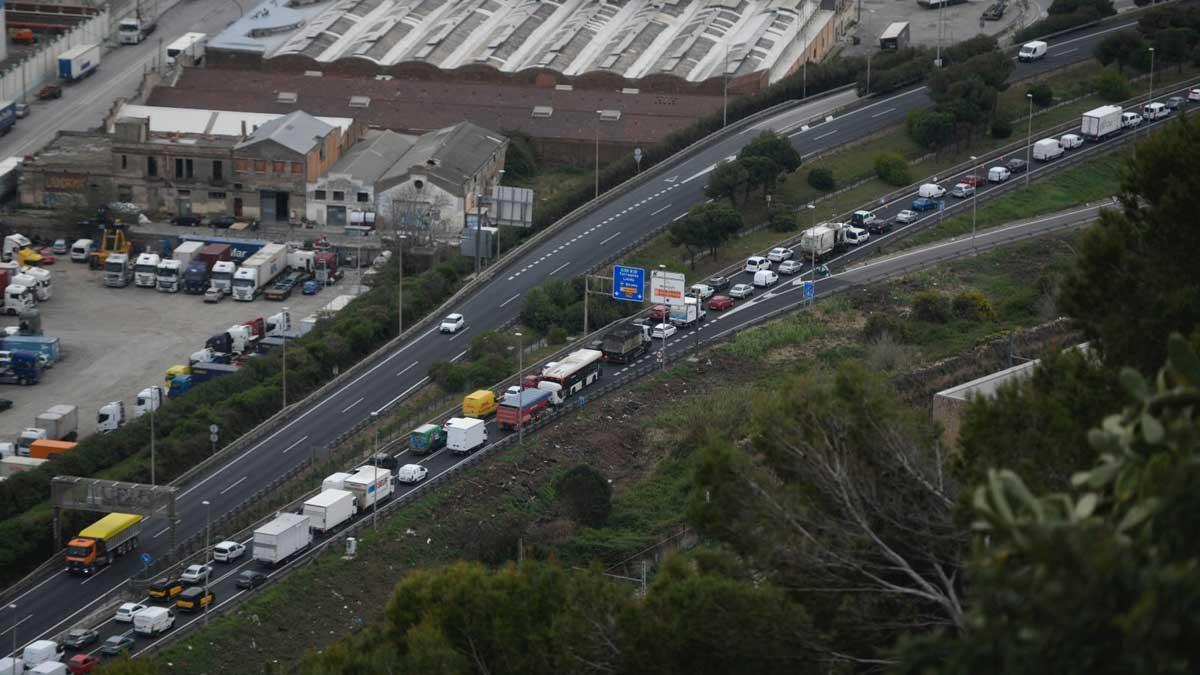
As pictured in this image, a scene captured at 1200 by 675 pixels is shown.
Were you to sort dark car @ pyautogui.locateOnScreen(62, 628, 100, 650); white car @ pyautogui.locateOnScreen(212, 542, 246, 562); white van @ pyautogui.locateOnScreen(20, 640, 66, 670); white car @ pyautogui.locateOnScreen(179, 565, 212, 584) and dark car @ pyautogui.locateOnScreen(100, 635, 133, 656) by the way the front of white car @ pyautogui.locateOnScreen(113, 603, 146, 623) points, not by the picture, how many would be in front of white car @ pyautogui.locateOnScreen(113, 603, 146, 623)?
2

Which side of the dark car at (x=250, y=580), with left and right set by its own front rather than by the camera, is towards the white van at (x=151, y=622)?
back

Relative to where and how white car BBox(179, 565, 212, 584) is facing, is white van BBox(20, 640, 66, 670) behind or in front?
behind

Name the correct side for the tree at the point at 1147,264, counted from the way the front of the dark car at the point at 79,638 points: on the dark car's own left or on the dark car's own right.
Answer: on the dark car's own right

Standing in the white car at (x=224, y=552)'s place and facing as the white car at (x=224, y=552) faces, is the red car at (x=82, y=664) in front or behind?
behind

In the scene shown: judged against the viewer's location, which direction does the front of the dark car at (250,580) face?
facing away from the viewer and to the right of the viewer

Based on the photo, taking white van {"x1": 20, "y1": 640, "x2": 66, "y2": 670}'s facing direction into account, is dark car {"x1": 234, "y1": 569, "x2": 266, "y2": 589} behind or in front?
in front

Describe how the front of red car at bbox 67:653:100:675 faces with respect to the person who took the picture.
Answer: facing away from the viewer and to the right of the viewer

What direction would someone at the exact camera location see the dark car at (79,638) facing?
facing away from the viewer and to the right of the viewer

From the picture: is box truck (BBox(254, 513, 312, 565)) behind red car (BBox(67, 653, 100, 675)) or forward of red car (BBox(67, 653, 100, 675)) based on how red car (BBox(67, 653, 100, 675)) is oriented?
forward

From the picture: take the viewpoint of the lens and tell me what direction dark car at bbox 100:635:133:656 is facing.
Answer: facing away from the viewer and to the right of the viewer

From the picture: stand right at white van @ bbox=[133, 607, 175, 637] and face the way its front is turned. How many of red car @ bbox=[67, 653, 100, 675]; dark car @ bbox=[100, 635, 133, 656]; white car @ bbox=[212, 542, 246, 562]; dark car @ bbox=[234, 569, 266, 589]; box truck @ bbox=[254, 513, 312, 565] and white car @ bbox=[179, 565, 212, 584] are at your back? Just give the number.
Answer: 2

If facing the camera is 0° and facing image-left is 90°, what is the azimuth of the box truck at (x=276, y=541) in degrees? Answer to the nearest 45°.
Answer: approximately 225°

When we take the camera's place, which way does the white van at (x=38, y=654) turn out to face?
facing away from the viewer and to the right of the viewer

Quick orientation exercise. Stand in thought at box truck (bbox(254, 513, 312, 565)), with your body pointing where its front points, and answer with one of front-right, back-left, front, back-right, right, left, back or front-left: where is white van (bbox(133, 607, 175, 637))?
back

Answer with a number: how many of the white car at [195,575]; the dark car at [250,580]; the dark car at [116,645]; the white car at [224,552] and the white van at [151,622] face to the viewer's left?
0

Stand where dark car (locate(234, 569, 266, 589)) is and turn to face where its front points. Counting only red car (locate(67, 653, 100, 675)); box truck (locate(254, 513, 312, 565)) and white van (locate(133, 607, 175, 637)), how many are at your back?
2

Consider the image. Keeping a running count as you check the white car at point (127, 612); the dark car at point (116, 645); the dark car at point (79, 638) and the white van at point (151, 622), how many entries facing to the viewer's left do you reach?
0

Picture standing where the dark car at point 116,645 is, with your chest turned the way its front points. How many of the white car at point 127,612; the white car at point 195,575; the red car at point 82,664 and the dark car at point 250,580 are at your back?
1

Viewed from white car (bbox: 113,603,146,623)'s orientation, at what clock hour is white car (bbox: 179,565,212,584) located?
white car (bbox: 179,565,212,584) is roughly at 12 o'clock from white car (bbox: 113,603,146,623).
